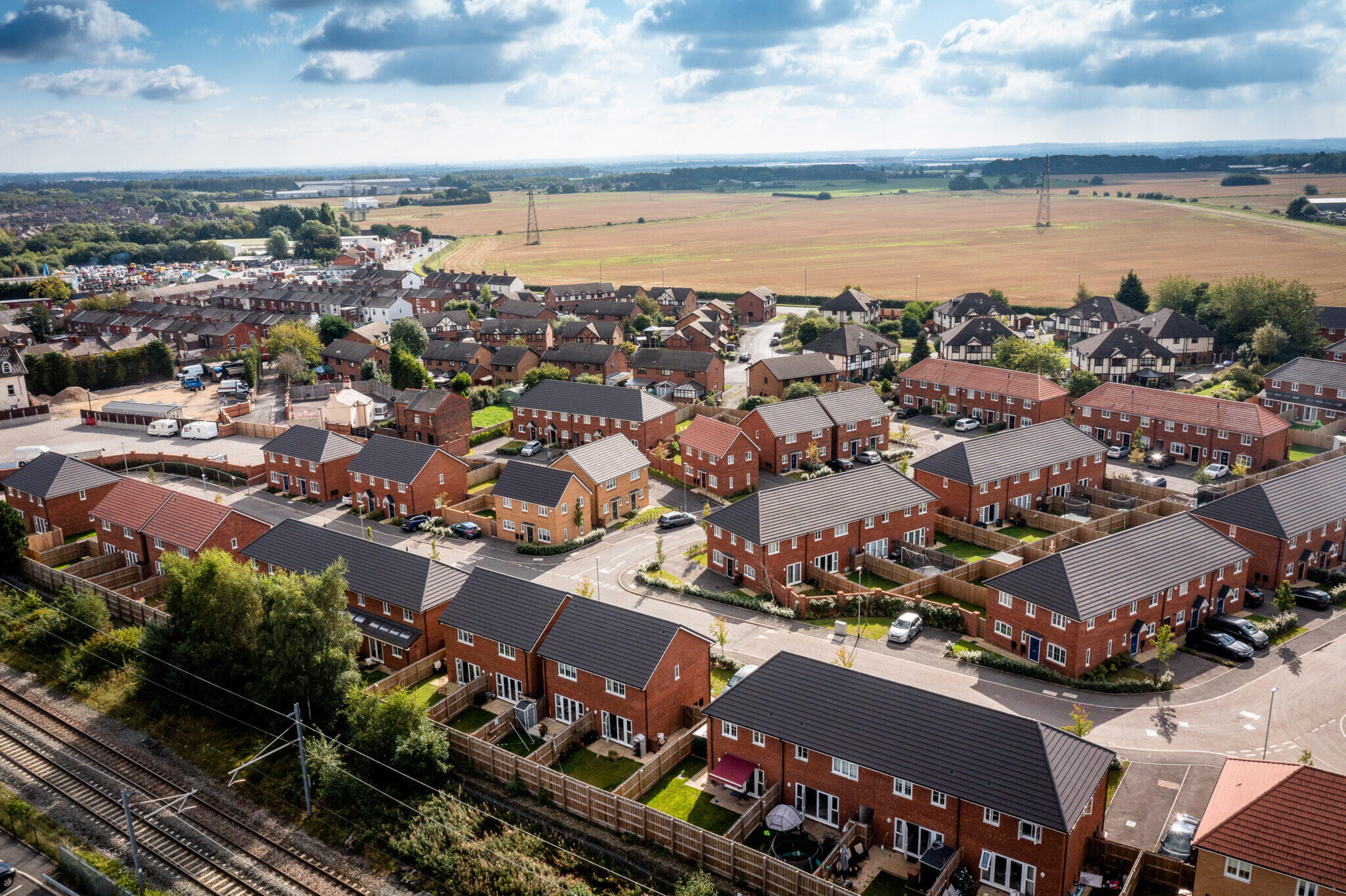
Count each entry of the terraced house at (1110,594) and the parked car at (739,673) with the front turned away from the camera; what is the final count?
0

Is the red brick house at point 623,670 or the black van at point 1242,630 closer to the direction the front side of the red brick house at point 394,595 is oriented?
the black van

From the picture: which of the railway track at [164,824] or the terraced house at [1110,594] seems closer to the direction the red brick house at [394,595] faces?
the terraced house

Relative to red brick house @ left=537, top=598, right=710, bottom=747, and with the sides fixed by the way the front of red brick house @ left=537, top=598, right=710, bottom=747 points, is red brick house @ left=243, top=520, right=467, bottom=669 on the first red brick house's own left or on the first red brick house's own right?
on the first red brick house's own left

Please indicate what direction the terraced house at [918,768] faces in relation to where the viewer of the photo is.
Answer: facing away from the viewer and to the right of the viewer

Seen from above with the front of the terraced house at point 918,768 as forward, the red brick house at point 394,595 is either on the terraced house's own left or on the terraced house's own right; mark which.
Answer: on the terraced house's own left

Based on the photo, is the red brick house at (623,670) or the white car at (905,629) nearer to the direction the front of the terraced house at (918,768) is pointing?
the white car

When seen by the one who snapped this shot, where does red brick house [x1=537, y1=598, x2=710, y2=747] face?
facing away from the viewer and to the right of the viewer
